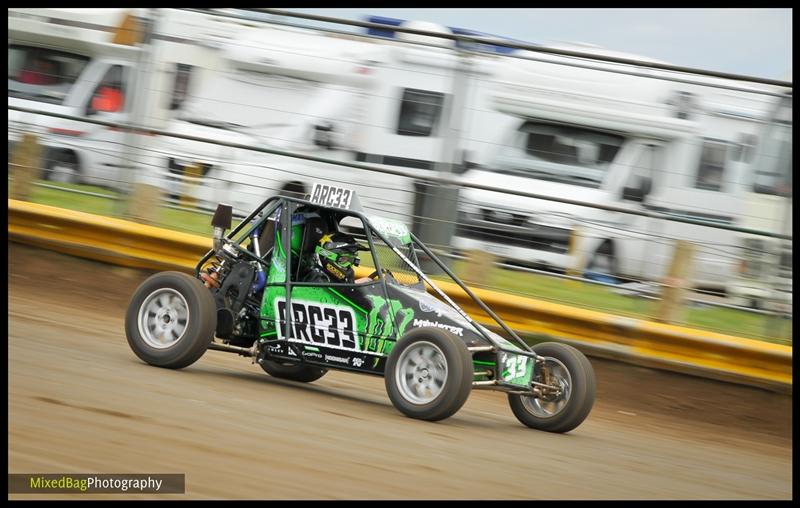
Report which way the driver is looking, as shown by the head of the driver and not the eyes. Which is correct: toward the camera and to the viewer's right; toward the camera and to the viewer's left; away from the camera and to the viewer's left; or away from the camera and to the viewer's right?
toward the camera and to the viewer's right

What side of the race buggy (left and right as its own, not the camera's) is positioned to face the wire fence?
left

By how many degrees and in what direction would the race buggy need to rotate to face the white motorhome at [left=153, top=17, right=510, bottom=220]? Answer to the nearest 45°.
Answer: approximately 135° to its left

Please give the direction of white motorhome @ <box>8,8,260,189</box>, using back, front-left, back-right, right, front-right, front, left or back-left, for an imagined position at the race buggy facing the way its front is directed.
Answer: back

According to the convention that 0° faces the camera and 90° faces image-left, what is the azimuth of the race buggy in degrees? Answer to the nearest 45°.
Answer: approximately 315°

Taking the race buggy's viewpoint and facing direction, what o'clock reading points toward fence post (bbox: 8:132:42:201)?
The fence post is roughly at 6 o'clock from the race buggy.

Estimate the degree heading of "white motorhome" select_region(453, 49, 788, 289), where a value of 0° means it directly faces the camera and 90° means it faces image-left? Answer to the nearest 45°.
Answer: approximately 45°

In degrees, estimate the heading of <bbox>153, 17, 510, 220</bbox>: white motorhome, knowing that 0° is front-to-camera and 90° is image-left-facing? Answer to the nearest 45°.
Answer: approximately 45°
